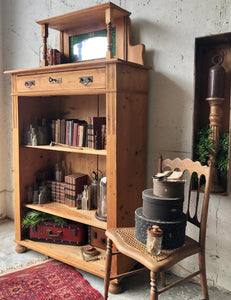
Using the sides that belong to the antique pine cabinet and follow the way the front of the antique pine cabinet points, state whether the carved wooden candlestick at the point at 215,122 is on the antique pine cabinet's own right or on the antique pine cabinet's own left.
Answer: on the antique pine cabinet's own left

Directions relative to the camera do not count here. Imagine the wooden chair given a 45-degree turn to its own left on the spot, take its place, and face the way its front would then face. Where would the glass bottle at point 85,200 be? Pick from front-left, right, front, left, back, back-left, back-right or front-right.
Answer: back-right

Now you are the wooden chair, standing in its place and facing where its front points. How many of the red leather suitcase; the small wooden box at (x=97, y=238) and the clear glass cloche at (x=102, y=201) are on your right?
3

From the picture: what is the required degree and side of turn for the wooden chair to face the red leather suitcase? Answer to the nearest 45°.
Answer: approximately 90° to its right
